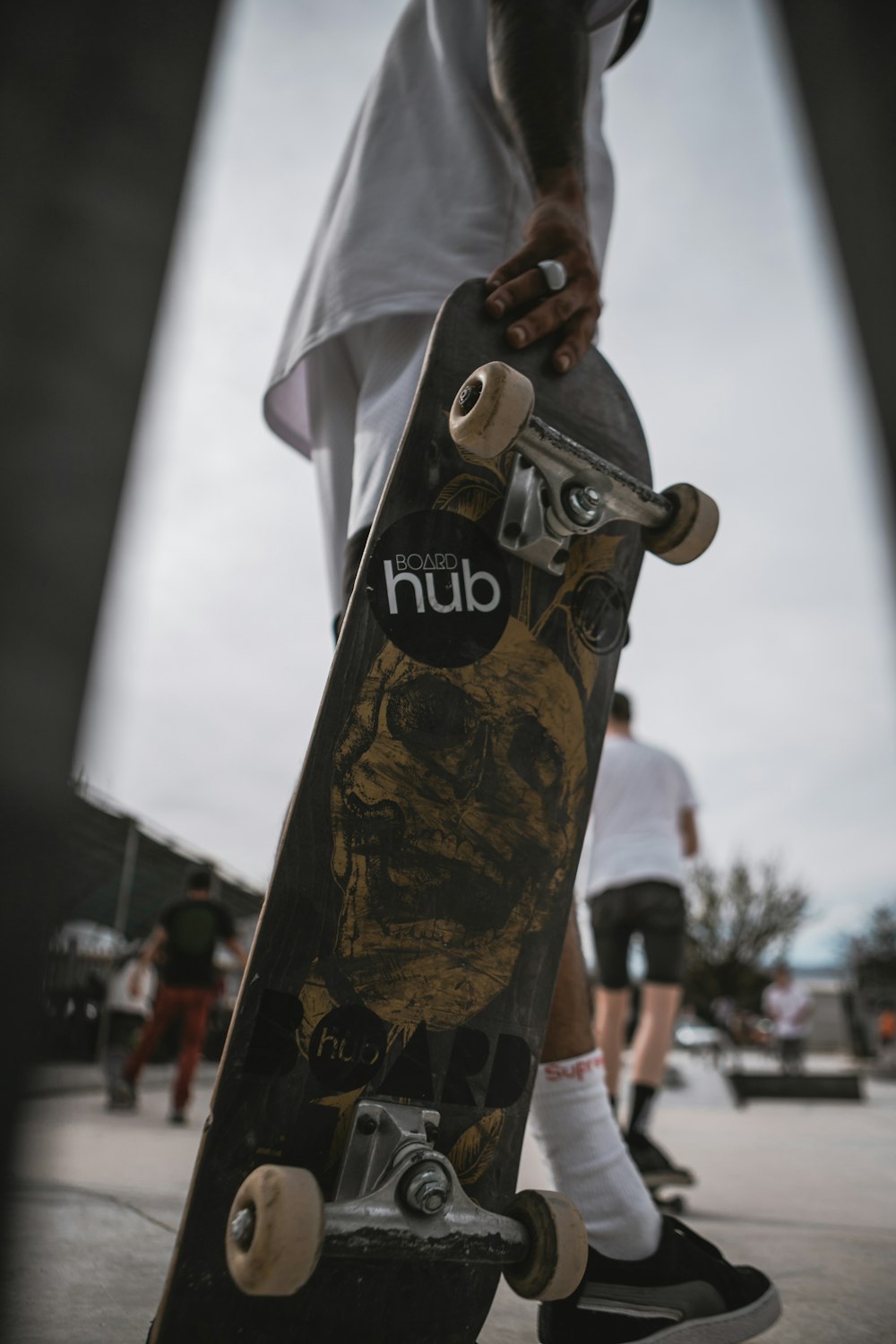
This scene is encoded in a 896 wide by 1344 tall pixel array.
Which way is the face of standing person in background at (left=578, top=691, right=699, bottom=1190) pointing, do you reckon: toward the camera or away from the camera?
away from the camera

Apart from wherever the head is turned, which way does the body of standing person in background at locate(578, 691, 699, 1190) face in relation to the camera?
away from the camera

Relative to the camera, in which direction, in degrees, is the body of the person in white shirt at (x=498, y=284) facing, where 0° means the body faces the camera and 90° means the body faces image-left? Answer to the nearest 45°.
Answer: approximately 270°

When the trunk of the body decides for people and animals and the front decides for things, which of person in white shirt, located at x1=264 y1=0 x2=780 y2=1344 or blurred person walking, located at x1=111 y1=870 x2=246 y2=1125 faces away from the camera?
the blurred person walking

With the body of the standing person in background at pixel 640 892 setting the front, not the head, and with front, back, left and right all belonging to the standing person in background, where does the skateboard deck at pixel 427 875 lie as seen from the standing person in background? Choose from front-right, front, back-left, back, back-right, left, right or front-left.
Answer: back

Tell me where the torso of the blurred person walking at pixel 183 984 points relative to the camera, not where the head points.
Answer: away from the camera

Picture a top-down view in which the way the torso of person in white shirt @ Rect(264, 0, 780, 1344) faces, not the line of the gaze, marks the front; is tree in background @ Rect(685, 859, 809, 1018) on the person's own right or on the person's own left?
on the person's own left

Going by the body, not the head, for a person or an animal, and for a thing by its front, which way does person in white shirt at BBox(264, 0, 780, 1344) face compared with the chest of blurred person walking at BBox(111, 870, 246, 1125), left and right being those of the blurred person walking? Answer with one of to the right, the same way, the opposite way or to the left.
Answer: to the right

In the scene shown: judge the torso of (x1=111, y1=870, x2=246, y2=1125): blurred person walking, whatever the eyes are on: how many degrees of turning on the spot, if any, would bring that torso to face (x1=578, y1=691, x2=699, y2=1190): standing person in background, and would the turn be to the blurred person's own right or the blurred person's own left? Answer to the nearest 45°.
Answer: approximately 135° to the blurred person's own right

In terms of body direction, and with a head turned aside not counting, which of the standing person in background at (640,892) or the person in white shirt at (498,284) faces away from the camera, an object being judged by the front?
the standing person in background

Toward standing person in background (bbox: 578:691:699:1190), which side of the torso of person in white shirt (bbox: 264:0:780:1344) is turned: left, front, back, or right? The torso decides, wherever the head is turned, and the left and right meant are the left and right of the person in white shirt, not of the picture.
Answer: left

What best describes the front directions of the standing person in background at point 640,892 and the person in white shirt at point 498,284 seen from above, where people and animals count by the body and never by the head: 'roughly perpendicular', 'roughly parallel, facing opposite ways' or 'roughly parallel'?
roughly perpendicular
